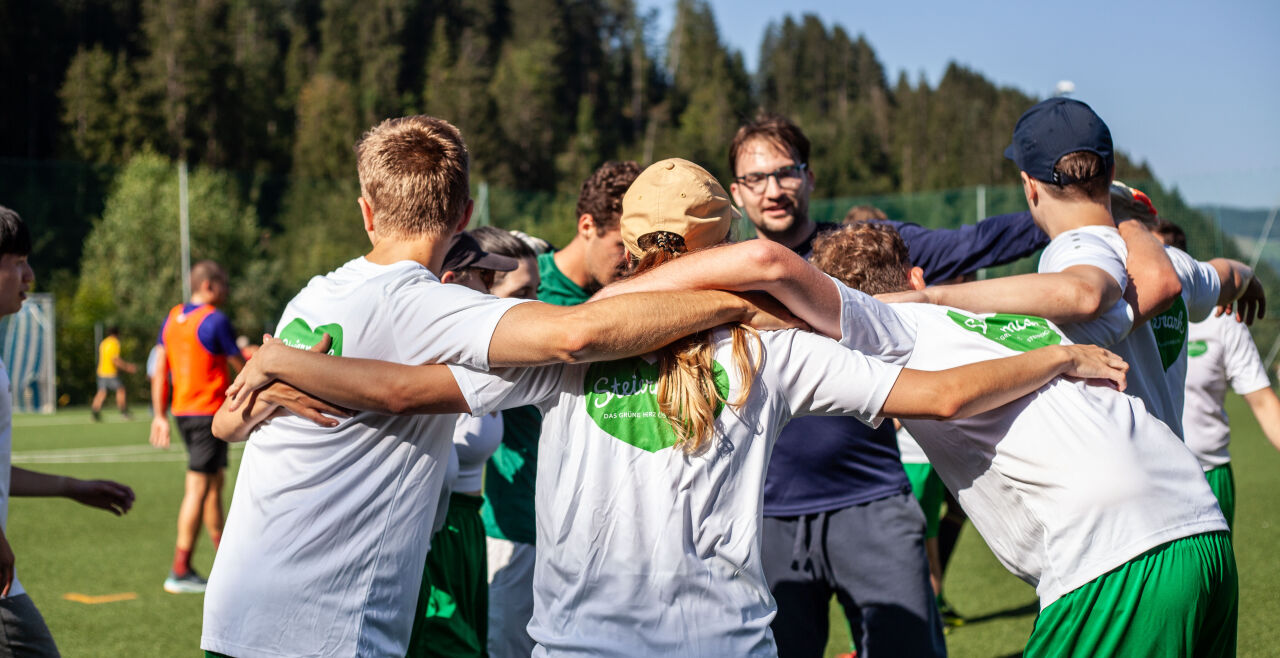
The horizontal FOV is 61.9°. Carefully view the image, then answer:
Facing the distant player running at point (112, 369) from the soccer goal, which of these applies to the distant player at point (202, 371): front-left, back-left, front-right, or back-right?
front-right

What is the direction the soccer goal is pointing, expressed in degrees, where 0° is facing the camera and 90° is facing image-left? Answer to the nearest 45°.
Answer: approximately 270°

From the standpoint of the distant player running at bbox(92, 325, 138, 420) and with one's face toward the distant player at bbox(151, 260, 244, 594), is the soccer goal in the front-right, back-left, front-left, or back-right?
back-right

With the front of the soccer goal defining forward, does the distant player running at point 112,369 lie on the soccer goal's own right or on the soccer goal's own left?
on the soccer goal's own left
